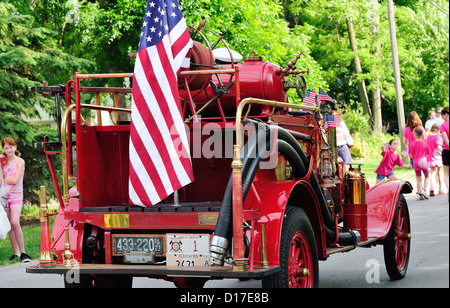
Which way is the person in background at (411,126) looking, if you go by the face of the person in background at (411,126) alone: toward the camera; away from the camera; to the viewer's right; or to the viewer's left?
away from the camera

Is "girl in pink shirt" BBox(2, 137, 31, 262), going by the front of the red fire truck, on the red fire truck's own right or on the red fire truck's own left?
on the red fire truck's own left

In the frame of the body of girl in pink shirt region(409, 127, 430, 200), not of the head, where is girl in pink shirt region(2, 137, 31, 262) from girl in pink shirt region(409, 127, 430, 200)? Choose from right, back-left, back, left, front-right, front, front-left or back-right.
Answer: back-left

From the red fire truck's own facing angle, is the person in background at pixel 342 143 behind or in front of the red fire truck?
in front

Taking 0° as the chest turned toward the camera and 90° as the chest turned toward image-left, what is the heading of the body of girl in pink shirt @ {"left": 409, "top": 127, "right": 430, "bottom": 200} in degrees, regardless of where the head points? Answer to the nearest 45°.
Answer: approximately 180°

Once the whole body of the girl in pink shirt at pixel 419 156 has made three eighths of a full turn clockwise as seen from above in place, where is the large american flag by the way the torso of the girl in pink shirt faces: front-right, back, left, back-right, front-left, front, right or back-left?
front-right
